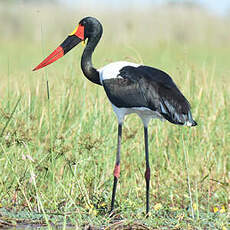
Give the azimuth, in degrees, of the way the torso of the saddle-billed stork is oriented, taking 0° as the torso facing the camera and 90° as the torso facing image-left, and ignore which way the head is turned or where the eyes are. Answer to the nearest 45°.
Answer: approximately 90°
